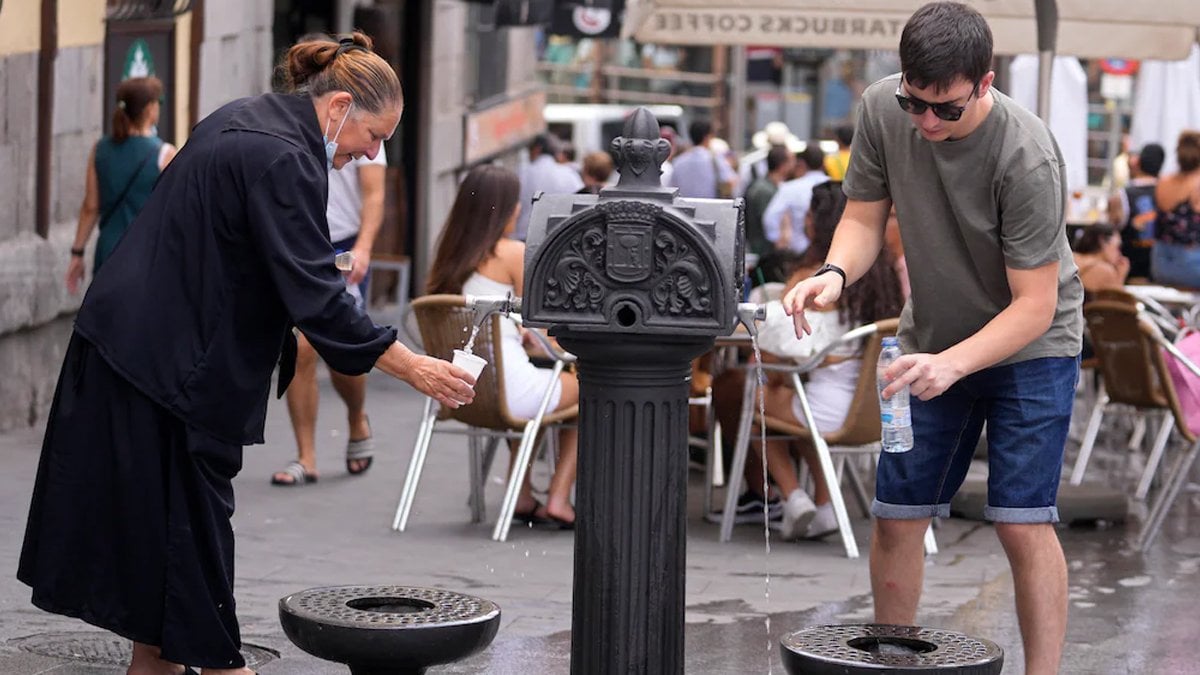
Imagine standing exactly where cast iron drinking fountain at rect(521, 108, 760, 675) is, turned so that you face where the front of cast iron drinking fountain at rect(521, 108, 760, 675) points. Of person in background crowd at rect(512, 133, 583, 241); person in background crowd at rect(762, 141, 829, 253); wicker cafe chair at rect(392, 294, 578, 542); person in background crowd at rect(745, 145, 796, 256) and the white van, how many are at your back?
5

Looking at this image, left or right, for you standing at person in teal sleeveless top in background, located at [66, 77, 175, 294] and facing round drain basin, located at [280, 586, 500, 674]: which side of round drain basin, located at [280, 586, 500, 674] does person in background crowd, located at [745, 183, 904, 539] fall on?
left

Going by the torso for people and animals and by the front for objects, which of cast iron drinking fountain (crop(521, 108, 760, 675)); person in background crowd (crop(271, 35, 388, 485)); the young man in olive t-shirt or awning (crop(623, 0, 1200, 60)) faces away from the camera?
the awning

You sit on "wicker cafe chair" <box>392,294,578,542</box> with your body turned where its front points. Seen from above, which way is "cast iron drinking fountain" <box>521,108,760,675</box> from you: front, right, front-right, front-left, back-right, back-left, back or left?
back-right

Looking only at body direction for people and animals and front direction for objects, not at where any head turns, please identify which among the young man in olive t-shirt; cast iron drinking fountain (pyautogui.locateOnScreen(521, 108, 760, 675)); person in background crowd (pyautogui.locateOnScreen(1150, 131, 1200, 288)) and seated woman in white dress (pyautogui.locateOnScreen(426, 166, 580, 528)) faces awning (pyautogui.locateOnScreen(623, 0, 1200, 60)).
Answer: the seated woman in white dress

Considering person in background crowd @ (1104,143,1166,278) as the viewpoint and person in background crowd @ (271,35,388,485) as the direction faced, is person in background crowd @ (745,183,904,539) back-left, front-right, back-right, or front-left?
front-left

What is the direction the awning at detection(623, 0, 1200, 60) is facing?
away from the camera

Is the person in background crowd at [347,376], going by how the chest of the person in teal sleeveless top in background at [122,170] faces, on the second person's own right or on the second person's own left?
on the second person's own right

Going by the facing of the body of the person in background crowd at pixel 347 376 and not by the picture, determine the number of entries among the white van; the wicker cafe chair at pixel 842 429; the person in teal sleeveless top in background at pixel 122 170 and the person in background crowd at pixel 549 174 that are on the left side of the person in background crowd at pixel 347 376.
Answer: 1

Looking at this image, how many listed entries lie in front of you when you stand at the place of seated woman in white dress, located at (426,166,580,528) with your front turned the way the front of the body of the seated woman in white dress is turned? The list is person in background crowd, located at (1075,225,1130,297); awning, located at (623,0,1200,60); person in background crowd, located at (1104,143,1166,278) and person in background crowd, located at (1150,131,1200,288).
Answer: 4

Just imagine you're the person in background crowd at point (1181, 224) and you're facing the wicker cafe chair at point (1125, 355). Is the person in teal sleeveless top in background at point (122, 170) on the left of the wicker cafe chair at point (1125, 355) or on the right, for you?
right

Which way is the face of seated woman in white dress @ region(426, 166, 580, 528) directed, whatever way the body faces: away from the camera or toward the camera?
away from the camera

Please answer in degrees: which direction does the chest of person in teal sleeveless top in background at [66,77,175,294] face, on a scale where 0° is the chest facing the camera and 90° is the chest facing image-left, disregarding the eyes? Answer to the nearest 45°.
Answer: approximately 225°

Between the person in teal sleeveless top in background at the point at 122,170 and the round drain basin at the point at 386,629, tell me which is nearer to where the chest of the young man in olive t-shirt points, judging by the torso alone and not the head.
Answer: the round drain basin

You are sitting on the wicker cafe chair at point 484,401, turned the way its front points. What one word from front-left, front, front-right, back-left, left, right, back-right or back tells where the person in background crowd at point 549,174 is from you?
front-left

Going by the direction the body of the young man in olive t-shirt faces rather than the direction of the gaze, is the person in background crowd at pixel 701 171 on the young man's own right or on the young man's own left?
on the young man's own right

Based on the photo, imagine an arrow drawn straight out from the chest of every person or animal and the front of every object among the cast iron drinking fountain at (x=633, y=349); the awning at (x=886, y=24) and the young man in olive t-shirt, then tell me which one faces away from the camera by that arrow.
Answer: the awning

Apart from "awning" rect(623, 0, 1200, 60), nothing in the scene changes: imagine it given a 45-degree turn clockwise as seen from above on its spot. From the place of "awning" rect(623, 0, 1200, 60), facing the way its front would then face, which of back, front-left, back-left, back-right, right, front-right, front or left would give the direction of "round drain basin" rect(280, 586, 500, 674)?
back-right
